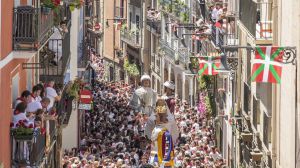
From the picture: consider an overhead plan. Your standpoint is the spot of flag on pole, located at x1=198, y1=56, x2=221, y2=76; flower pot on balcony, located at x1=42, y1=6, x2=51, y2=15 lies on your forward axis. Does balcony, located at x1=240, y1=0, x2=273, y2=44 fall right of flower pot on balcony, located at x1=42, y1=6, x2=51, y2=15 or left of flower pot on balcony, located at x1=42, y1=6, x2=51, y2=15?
left

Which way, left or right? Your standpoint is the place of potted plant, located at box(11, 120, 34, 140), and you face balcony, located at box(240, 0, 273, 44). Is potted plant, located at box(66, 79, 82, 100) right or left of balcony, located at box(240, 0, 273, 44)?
left

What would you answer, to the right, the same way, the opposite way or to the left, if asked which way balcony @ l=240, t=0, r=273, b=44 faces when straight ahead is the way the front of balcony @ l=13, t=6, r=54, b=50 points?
the opposite way

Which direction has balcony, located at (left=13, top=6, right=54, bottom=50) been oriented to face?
to the viewer's right

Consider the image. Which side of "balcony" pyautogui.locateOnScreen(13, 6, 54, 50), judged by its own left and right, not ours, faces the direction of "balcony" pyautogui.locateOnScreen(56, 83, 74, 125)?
left

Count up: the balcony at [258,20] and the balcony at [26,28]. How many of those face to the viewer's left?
1

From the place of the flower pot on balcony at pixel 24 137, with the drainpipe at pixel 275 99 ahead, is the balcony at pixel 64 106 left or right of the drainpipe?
left

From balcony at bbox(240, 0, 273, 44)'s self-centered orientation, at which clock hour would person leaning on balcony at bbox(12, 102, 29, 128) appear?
The person leaning on balcony is roughly at 10 o'clock from the balcony.

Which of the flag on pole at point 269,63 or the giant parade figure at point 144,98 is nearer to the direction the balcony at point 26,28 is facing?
the flag on pole

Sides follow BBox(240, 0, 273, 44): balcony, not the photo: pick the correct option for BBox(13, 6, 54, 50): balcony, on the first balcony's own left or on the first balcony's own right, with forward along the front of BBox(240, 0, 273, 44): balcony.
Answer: on the first balcony's own left

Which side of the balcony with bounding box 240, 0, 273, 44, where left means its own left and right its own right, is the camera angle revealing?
left
